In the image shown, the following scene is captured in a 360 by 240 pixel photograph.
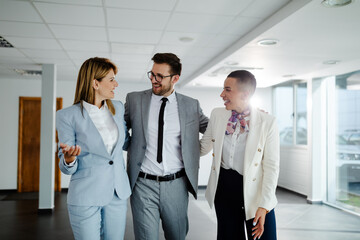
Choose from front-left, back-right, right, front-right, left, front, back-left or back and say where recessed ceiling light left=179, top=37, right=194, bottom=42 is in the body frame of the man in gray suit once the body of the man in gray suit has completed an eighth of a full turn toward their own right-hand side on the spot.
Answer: back-right

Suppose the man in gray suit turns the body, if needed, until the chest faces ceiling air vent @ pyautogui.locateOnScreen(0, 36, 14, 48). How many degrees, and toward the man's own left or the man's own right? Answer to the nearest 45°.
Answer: approximately 135° to the man's own right

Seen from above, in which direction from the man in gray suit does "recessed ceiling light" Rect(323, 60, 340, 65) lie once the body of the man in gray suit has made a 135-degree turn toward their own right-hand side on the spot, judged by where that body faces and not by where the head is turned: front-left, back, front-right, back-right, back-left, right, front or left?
right

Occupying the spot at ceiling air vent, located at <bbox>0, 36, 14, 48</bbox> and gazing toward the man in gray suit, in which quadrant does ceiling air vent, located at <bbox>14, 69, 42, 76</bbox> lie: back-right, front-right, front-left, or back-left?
back-left

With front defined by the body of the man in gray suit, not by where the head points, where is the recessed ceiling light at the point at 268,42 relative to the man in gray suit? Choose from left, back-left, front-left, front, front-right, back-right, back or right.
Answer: back-left

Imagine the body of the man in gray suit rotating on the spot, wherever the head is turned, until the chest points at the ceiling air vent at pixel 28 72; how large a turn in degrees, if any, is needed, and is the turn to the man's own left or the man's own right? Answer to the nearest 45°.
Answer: approximately 135° to the man's own right

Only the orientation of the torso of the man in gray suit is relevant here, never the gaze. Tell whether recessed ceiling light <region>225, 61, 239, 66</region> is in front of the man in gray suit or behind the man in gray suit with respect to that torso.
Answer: behind

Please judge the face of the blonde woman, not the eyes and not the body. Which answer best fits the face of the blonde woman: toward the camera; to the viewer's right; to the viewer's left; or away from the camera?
to the viewer's right

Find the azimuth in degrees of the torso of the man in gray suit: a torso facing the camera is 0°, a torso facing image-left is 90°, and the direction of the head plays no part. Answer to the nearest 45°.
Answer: approximately 0°
